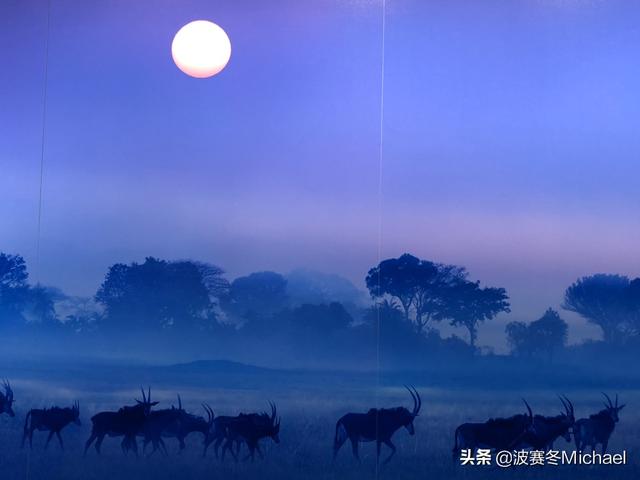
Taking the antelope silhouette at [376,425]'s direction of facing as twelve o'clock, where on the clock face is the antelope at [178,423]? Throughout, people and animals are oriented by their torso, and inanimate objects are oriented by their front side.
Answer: The antelope is roughly at 6 o'clock from the antelope silhouette.

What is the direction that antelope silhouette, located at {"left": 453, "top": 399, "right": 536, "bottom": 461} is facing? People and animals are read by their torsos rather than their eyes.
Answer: to the viewer's right

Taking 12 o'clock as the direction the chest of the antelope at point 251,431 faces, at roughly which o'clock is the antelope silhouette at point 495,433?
The antelope silhouette is roughly at 12 o'clock from the antelope.

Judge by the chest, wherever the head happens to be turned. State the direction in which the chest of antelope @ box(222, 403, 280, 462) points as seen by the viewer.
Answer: to the viewer's right

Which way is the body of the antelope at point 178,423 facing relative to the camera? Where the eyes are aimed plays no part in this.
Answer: to the viewer's right

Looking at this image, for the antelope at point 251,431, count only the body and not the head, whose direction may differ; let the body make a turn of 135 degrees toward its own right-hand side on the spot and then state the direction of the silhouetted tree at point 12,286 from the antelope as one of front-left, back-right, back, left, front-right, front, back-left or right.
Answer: front-right

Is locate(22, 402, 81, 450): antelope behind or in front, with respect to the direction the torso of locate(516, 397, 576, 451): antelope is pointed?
behind

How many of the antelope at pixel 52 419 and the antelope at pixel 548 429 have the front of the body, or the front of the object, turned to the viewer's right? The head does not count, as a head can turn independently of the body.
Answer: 2

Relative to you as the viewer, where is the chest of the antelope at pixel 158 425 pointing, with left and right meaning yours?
facing to the right of the viewer

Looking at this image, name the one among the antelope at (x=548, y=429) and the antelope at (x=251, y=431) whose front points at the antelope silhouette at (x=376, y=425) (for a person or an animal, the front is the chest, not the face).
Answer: the antelope at (x=251, y=431)

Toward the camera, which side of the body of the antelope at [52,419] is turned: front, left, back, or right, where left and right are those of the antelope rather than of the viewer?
right

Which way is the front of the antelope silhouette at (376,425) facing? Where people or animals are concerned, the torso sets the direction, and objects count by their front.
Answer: to the viewer's right
